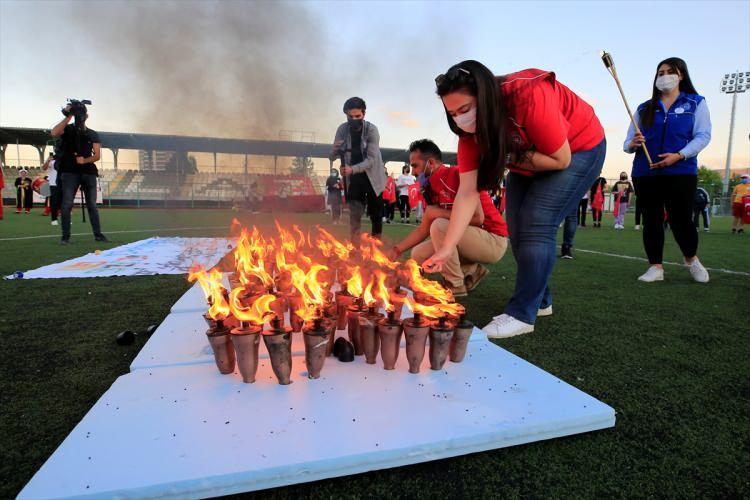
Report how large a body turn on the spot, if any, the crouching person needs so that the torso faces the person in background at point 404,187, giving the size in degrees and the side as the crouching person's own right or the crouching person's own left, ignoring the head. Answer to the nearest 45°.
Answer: approximately 90° to the crouching person's own right

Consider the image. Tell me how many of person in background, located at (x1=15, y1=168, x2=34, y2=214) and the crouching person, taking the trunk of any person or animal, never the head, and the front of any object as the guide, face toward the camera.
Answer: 1

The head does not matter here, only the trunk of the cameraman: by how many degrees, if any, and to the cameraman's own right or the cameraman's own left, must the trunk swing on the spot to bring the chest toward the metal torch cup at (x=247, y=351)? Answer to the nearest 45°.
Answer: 0° — they already face it

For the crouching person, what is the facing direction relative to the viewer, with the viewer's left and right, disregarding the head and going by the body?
facing to the left of the viewer

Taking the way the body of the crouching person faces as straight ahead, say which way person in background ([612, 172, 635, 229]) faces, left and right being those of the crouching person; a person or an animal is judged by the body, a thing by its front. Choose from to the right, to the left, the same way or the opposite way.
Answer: to the left

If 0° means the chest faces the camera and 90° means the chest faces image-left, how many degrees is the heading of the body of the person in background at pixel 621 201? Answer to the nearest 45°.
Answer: approximately 0°

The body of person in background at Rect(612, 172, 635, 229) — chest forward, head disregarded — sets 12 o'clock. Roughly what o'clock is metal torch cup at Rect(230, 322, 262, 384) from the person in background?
The metal torch cup is roughly at 12 o'clock from the person in background.
